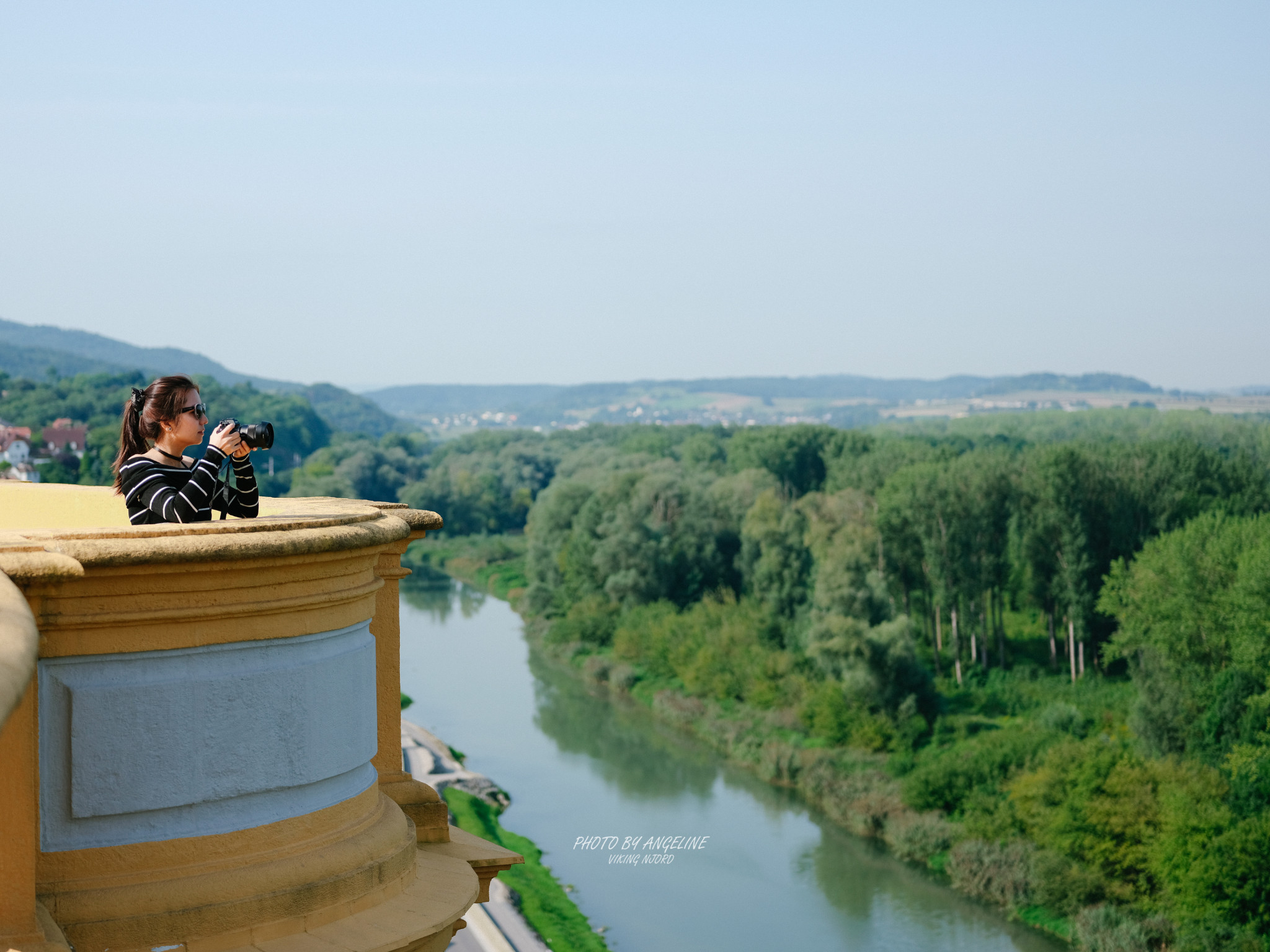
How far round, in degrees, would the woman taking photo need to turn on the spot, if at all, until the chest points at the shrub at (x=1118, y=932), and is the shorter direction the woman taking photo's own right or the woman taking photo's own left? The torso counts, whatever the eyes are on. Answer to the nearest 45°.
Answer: approximately 45° to the woman taking photo's own left

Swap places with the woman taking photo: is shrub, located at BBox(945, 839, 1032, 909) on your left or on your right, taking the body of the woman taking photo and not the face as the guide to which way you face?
on your left

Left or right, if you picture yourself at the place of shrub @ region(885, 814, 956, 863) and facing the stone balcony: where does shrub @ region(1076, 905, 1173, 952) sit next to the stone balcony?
left

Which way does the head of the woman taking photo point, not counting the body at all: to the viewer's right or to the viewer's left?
to the viewer's right

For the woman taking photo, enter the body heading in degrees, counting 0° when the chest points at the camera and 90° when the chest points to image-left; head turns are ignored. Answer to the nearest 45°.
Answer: approximately 270°
